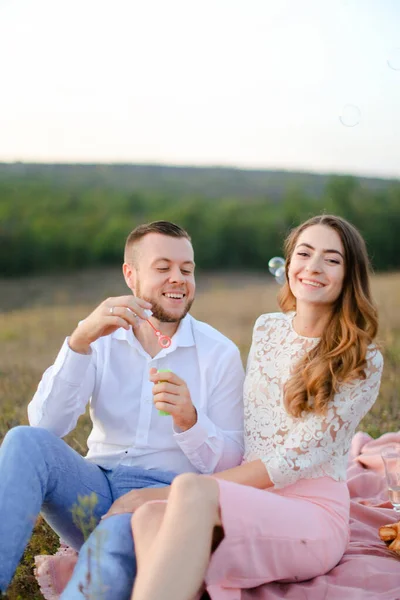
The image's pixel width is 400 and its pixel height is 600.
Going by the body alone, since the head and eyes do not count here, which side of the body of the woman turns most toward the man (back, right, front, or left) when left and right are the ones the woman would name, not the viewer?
right

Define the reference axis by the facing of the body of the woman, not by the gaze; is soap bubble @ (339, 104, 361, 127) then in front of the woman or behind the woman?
behind

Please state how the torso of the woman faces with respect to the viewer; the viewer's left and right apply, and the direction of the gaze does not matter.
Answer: facing the viewer and to the left of the viewer

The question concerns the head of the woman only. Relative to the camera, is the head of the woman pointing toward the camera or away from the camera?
toward the camera

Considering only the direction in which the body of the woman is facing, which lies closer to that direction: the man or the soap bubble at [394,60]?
the man
